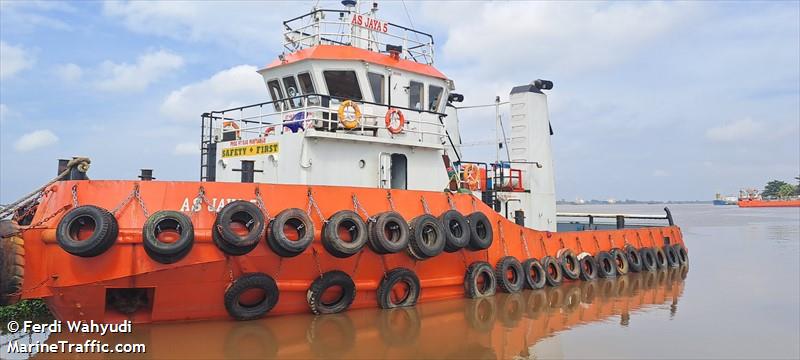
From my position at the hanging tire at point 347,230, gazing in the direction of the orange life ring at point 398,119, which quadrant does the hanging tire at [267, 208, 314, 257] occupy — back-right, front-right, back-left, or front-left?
back-left

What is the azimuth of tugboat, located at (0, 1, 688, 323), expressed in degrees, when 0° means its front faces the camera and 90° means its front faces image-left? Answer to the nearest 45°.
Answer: approximately 45°
